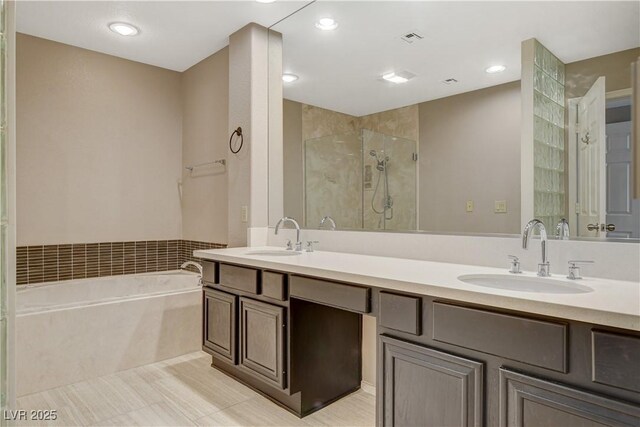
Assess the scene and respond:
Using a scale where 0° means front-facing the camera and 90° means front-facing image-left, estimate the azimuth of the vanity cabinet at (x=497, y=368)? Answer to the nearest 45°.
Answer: approximately 45°

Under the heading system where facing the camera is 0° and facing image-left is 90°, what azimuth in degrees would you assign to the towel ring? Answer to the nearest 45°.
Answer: approximately 45°

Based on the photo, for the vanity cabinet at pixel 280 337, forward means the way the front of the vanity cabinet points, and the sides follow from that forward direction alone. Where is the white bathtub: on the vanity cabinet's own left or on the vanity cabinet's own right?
on the vanity cabinet's own right

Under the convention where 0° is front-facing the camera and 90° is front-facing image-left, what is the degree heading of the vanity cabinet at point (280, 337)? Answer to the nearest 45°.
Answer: approximately 45°
